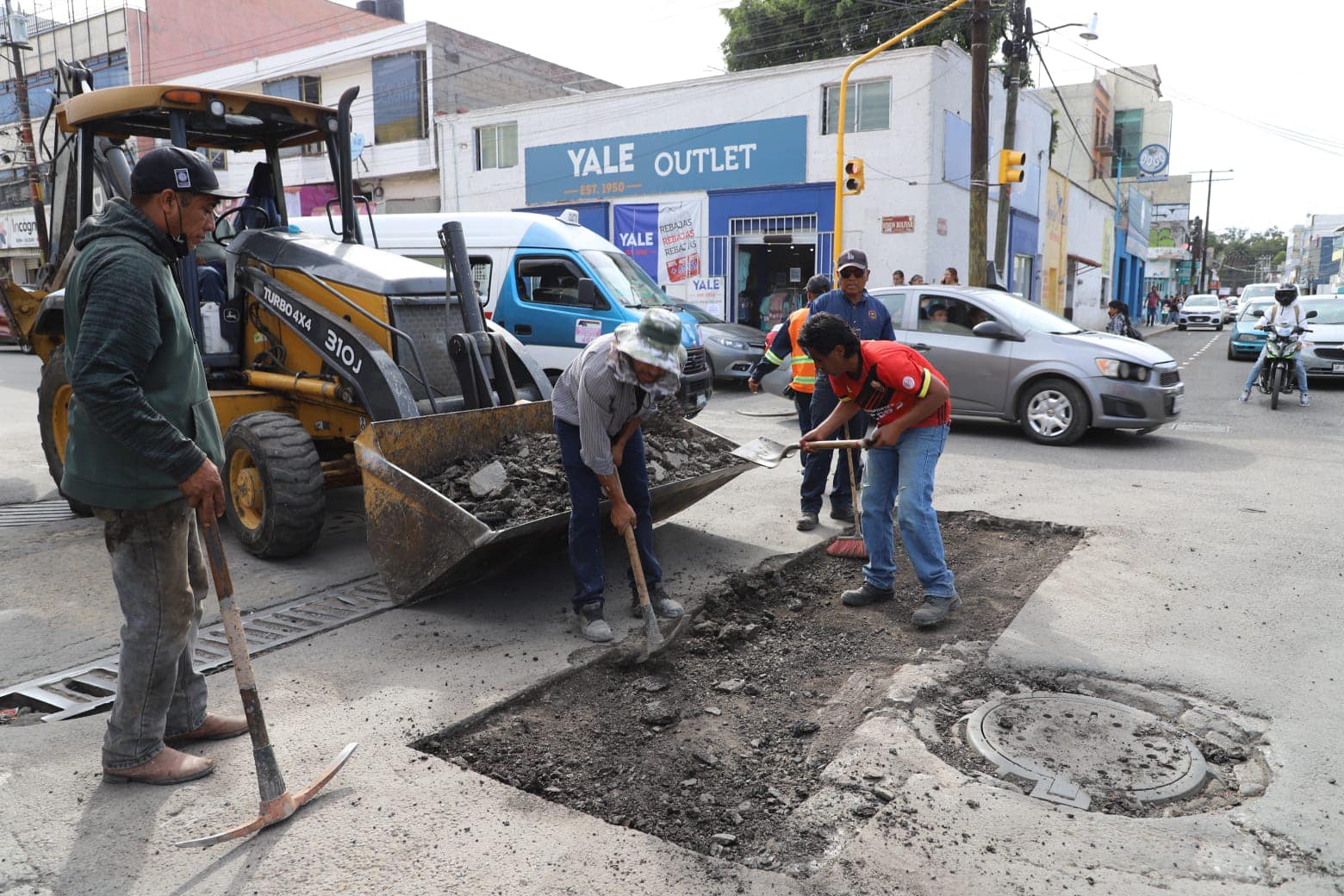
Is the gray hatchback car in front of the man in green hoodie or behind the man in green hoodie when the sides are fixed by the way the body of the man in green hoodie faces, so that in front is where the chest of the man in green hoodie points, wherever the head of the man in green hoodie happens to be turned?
in front

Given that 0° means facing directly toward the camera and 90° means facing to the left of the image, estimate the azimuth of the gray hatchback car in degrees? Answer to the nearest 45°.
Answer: approximately 270°

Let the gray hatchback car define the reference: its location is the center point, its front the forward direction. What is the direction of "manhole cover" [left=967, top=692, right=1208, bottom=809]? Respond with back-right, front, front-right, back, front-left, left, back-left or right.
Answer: right

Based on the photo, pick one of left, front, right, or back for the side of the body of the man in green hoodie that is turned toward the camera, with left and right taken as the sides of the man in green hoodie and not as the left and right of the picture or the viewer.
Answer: right

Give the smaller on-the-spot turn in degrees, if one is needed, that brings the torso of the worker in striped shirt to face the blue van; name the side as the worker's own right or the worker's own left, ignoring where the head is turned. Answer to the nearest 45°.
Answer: approximately 135° to the worker's own left

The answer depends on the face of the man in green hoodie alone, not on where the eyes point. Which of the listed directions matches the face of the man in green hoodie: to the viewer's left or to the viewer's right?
to the viewer's right

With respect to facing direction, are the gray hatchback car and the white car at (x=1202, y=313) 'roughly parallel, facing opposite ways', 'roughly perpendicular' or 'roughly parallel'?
roughly perpendicular

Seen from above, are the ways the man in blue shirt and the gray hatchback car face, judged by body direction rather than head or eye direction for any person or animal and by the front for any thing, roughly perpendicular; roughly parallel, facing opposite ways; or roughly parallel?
roughly perpendicular

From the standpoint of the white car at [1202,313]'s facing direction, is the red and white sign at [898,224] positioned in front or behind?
in front
